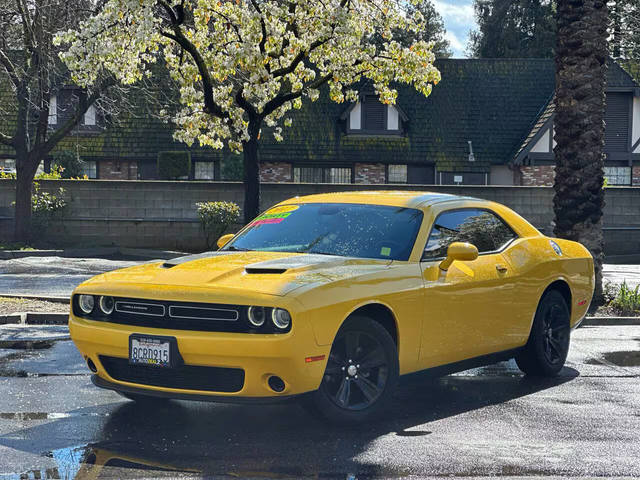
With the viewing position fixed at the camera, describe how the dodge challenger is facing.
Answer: facing the viewer and to the left of the viewer

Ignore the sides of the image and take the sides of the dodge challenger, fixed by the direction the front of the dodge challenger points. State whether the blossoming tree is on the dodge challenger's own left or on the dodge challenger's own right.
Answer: on the dodge challenger's own right

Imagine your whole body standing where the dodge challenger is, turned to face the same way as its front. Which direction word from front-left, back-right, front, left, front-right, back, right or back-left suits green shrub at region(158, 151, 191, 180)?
back-right

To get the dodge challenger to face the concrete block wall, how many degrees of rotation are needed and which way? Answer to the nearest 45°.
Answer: approximately 135° to its right

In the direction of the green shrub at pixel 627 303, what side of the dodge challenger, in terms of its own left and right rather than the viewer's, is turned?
back

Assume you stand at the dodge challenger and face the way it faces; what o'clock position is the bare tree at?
The bare tree is roughly at 4 o'clock from the dodge challenger.

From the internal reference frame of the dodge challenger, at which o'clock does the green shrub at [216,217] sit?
The green shrub is roughly at 4 o'clock from the dodge challenger.
